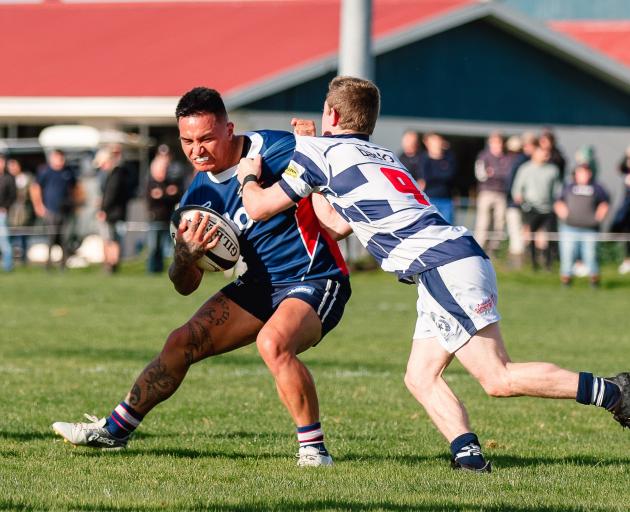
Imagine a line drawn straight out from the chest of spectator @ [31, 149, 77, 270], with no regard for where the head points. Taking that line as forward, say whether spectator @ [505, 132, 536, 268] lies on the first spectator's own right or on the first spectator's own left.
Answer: on the first spectator's own left

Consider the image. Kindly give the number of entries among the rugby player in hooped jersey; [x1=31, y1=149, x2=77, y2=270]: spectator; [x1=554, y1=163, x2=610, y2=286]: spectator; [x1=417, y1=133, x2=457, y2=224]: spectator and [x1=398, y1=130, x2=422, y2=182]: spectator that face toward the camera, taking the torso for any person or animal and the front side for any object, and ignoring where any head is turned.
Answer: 4

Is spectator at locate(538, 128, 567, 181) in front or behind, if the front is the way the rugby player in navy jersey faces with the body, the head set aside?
behind

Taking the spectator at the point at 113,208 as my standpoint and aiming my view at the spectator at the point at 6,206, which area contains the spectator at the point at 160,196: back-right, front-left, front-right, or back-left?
back-right

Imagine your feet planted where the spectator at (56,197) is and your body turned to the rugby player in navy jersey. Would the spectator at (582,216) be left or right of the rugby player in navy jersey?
left

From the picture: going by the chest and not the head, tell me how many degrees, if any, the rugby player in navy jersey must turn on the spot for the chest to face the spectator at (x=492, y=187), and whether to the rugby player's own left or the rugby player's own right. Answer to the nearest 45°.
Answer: approximately 135° to the rugby player's own right

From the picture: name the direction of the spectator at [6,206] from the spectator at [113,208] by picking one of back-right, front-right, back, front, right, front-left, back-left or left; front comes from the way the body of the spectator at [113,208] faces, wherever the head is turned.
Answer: front-right

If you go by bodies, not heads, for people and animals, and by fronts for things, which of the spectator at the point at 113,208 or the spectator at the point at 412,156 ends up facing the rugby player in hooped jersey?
the spectator at the point at 412,156

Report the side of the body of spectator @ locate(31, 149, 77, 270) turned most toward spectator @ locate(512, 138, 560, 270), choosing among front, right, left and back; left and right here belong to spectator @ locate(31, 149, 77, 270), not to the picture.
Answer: left

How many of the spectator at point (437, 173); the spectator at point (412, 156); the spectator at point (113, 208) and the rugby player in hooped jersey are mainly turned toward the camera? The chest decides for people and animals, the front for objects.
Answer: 2

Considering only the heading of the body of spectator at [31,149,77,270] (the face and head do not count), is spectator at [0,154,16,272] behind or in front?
behind
